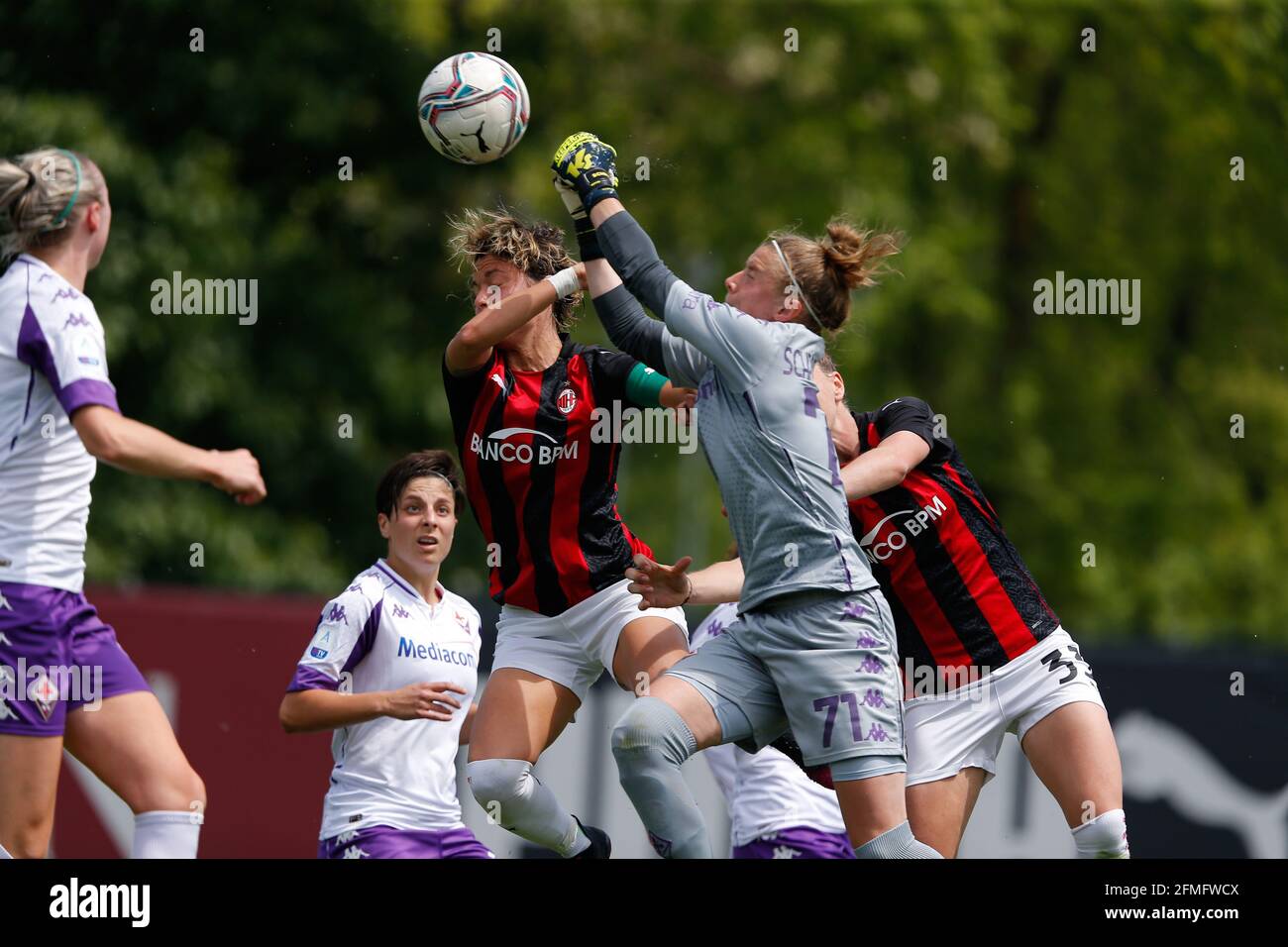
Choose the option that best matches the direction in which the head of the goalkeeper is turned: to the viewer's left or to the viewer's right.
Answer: to the viewer's left

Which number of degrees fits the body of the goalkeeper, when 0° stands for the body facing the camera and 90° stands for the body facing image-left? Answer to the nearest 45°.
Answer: approximately 90°

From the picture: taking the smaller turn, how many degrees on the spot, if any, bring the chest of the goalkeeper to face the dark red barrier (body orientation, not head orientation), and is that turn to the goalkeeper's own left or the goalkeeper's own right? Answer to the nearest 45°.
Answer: approximately 45° to the goalkeeper's own right
